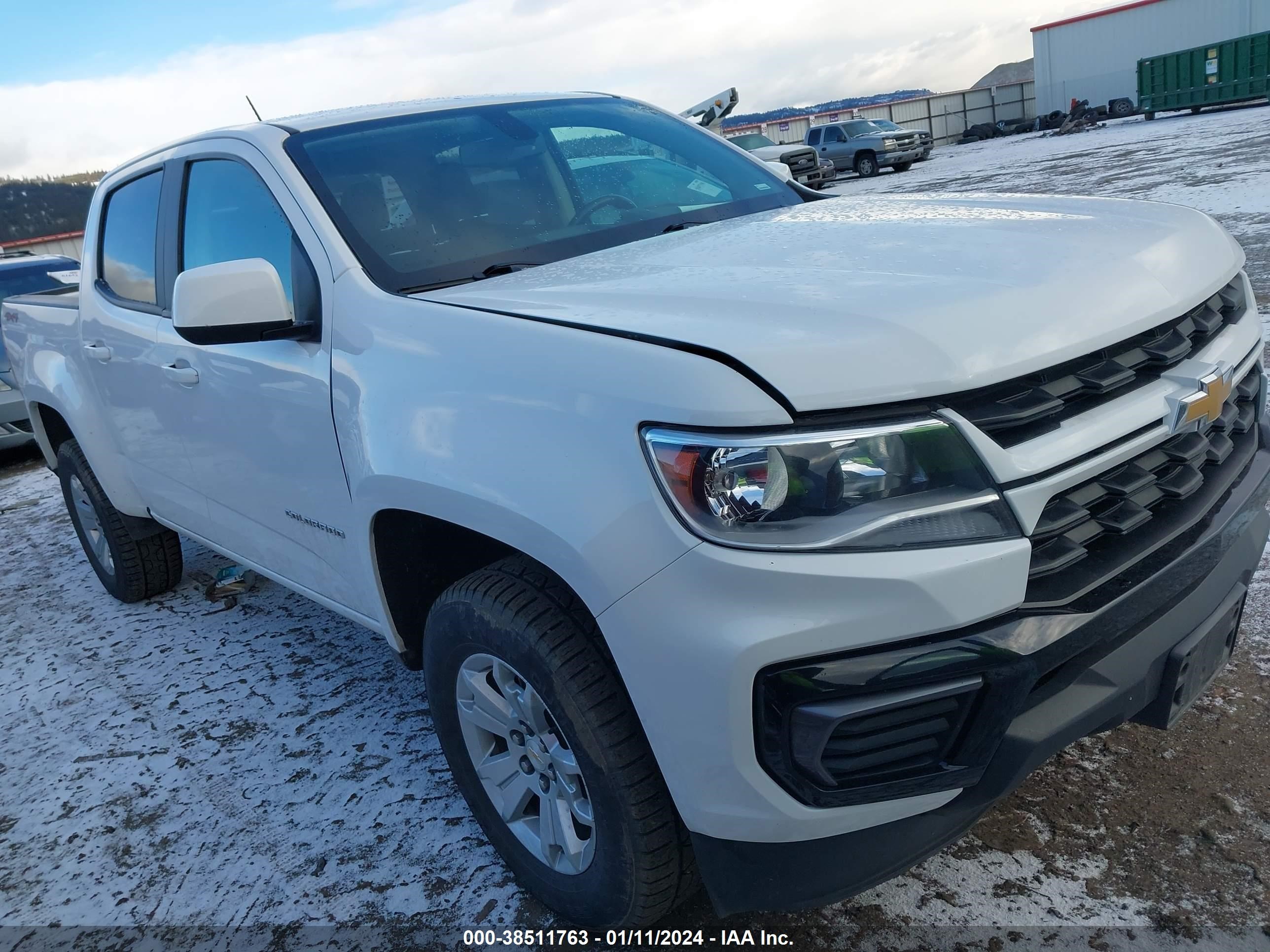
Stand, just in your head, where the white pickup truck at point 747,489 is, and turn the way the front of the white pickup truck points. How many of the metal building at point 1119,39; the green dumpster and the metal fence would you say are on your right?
0

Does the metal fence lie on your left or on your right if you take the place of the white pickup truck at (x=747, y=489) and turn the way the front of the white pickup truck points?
on your left

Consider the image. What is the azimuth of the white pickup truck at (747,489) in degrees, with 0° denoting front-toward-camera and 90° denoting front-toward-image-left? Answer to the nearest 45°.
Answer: approximately 315°
